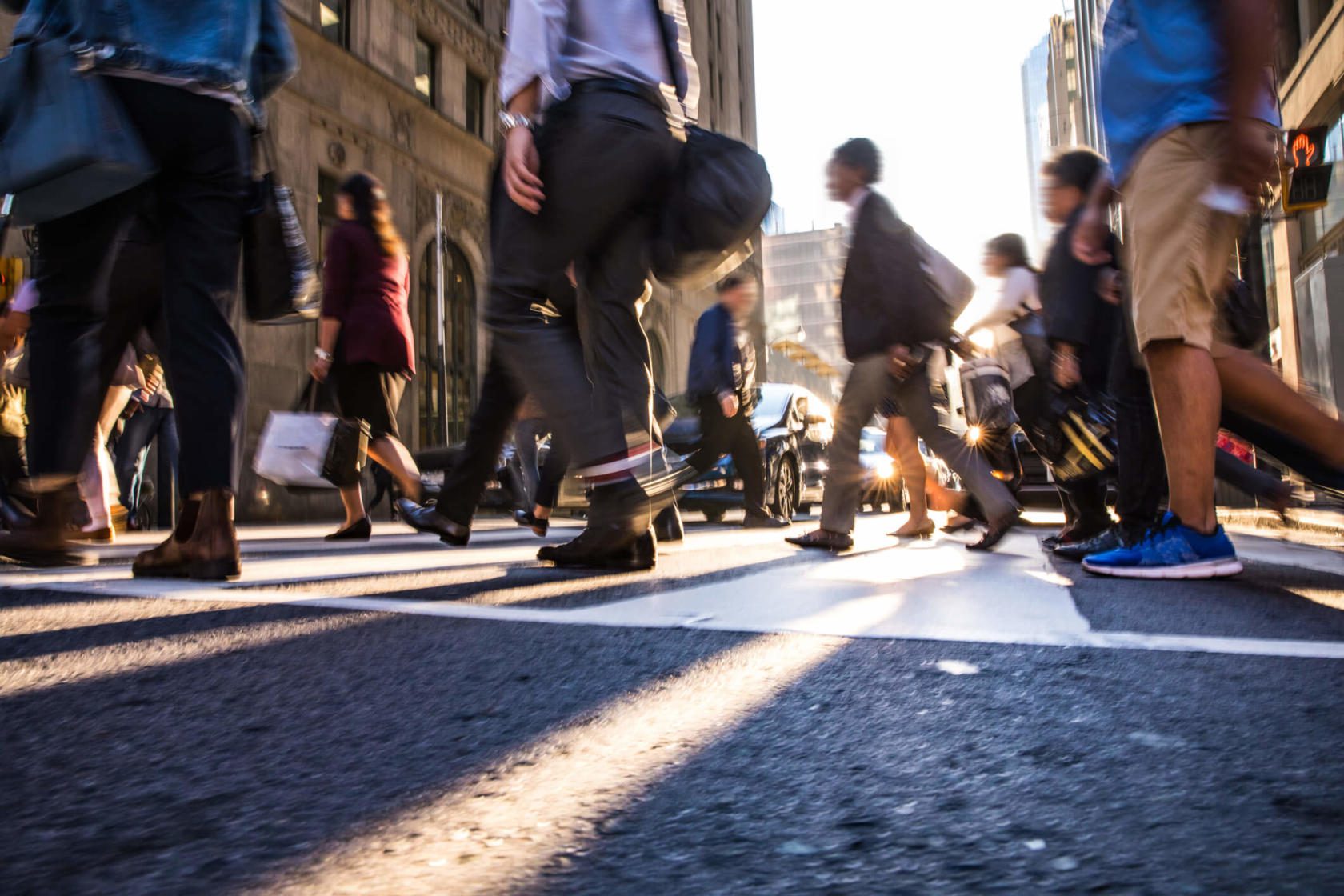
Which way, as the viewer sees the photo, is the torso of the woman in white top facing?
to the viewer's left

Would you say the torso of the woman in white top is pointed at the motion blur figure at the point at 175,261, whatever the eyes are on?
no

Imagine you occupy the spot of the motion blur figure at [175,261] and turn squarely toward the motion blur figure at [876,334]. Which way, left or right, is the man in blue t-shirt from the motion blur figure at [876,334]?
right

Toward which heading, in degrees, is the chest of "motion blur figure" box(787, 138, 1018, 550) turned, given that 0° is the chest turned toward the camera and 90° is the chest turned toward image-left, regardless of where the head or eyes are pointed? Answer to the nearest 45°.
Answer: approximately 90°

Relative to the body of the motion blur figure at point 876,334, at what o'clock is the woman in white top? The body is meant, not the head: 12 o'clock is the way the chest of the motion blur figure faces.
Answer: The woman in white top is roughly at 4 o'clock from the motion blur figure.

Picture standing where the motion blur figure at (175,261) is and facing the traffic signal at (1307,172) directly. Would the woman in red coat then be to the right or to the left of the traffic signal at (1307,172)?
left

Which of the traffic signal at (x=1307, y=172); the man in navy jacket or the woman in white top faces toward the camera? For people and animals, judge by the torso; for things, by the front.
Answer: the traffic signal

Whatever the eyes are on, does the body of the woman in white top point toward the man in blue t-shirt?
no

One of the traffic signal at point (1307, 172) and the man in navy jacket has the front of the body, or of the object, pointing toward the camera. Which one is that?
the traffic signal

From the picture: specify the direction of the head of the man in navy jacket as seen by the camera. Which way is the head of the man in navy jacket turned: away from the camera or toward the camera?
toward the camera

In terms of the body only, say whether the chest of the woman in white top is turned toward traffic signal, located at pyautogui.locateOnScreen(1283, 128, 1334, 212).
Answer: no

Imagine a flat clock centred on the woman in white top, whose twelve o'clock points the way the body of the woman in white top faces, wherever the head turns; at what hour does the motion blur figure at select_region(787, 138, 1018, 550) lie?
The motion blur figure is roughly at 10 o'clock from the woman in white top.

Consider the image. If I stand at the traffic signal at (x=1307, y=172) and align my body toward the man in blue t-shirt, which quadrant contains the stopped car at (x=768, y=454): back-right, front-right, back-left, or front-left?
front-right

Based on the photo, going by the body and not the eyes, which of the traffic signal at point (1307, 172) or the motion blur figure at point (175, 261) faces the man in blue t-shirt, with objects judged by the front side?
the traffic signal
